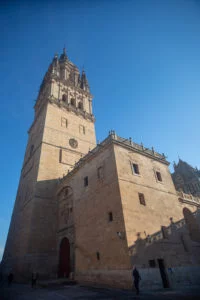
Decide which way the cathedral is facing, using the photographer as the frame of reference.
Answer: facing the viewer and to the left of the viewer
